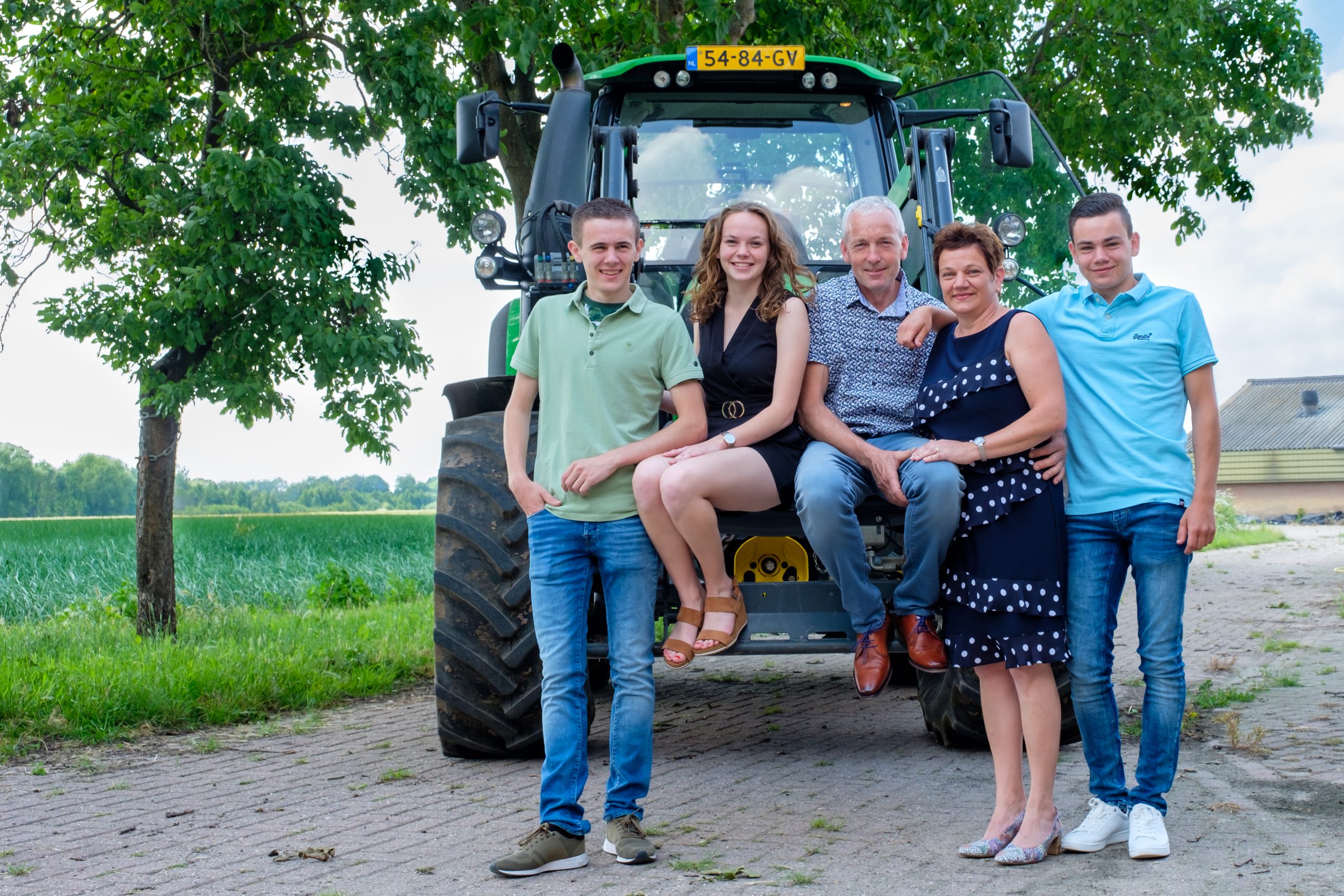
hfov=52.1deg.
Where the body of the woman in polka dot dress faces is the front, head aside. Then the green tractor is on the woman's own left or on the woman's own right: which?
on the woman's own right

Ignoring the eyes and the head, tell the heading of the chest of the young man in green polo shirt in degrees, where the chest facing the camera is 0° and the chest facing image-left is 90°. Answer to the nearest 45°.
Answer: approximately 0°

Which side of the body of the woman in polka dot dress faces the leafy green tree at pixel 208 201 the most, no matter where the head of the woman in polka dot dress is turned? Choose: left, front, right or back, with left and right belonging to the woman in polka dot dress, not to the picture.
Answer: right

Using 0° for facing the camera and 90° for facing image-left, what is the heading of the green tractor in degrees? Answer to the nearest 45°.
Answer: approximately 0°

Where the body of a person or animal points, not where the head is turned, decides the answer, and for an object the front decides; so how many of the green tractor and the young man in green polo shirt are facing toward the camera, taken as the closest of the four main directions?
2

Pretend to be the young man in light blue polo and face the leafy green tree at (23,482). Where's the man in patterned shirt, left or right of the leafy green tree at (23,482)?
left

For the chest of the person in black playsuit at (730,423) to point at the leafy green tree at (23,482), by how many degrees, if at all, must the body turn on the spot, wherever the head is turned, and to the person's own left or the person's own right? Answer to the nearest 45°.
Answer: approximately 90° to the person's own right

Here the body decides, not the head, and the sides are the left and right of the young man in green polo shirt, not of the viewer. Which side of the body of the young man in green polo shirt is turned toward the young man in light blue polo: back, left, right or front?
left

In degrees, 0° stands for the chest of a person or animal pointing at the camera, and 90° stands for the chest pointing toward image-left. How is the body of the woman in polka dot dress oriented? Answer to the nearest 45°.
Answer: approximately 45°

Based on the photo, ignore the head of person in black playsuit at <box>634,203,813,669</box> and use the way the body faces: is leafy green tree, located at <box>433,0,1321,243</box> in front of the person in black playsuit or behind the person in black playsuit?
behind

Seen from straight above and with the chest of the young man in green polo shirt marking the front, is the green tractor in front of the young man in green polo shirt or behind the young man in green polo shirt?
behind
